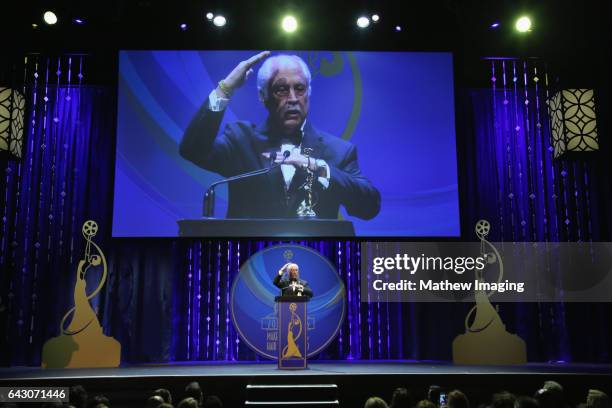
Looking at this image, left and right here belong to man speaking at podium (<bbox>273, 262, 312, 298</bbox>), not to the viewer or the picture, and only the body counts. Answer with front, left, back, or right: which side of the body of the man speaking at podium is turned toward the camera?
front

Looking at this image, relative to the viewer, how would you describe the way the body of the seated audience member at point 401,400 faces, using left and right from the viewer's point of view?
facing away from the viewer

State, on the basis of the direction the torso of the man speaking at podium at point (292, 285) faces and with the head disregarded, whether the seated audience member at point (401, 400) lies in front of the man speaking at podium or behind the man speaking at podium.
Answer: in front

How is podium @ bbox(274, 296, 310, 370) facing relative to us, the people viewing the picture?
facing the viewer

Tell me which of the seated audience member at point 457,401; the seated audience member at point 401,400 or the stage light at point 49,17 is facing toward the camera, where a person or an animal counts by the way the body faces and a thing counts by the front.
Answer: the stage light

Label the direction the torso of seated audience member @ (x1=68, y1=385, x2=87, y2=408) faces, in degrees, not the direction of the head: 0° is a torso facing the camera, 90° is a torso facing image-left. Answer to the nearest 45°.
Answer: approximately 180°

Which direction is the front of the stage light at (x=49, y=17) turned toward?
toward the camera

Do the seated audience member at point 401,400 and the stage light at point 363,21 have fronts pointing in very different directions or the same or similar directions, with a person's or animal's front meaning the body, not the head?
very different directions

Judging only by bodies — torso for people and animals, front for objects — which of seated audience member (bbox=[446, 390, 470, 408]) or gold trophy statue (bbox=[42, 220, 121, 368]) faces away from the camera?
the seated audience member

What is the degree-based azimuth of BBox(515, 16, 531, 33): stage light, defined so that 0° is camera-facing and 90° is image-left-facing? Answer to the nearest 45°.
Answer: approximately 0°

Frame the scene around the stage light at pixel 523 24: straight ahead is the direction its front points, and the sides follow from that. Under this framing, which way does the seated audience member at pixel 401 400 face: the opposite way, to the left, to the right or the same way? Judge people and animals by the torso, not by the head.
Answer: the opposite way

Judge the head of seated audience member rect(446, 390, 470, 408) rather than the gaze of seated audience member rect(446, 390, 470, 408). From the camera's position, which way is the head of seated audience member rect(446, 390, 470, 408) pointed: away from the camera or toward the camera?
away from the camera

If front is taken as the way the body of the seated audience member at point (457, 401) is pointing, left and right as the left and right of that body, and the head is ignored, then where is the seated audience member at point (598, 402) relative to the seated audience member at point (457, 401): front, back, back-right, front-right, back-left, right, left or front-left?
right

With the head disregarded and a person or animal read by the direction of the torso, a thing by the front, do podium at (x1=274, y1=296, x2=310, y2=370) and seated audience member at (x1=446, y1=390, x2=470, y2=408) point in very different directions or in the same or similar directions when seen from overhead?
very different directions

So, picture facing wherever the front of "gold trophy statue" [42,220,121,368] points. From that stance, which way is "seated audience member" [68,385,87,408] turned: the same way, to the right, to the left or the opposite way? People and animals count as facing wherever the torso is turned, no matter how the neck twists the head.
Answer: the opposite way

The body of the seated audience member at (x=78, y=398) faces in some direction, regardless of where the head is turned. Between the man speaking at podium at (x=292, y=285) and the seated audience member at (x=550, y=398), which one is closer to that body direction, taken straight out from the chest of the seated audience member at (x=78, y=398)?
the man speaking at podium
